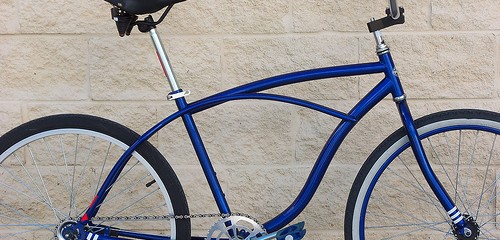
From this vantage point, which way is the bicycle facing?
to the viewer's right
